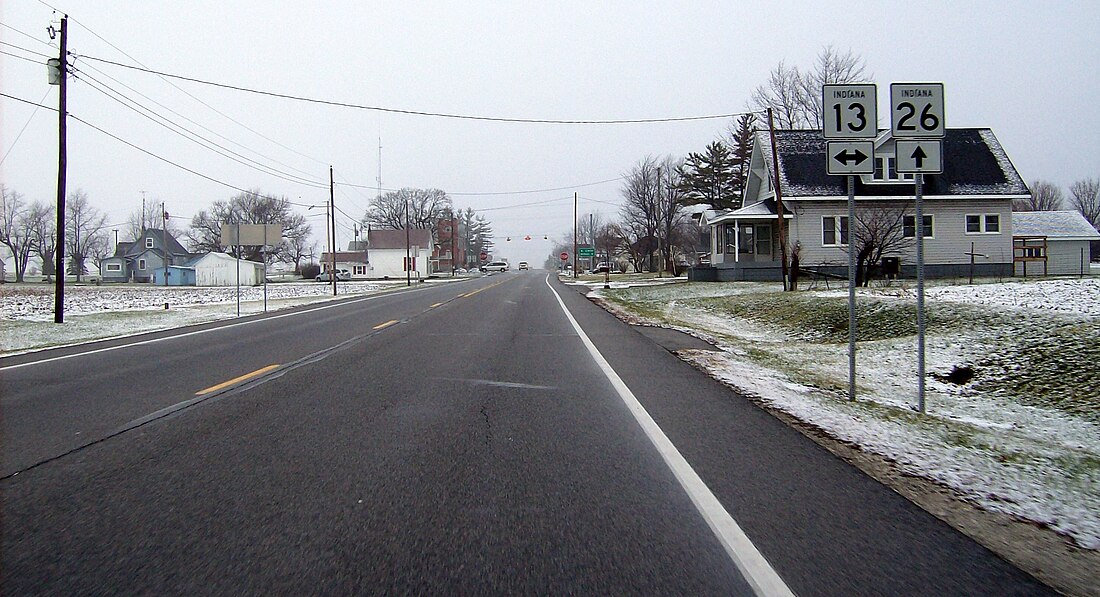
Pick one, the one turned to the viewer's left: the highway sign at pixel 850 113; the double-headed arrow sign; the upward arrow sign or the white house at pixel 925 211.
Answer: the white house

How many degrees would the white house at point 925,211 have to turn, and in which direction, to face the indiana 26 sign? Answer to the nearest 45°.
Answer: approximately 90° to its left

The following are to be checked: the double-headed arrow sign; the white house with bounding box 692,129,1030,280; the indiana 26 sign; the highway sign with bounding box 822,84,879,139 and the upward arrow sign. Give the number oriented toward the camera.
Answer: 4

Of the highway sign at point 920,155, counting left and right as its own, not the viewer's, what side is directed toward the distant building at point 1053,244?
back

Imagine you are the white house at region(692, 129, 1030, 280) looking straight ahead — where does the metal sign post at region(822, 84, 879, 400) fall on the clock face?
The metal sign post is roughly at 9 o'clock from the white house.

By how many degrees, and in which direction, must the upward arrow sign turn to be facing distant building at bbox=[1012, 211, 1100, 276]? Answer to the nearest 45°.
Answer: approximately 180°

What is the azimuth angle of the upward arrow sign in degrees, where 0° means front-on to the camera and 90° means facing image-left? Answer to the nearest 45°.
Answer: approximately 0°

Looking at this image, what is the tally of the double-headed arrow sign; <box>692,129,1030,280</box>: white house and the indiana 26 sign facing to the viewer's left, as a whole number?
1

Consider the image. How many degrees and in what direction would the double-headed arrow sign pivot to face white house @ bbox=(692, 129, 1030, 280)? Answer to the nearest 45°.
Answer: approximately 180°
